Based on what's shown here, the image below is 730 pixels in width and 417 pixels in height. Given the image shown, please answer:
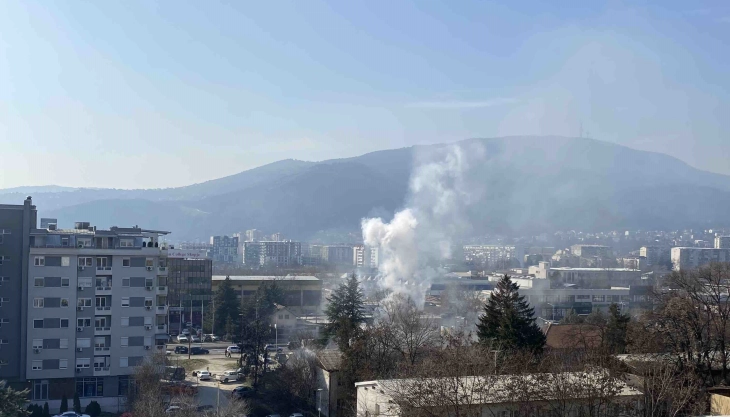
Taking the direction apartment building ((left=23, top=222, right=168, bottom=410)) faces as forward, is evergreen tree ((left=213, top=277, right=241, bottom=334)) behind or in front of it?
behind

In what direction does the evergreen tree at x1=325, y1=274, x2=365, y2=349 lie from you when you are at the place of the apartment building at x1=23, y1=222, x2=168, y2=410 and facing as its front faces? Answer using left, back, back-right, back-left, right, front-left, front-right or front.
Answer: left

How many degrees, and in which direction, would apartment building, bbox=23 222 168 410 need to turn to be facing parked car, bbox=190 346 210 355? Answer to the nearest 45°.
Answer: approximately 135° to its left

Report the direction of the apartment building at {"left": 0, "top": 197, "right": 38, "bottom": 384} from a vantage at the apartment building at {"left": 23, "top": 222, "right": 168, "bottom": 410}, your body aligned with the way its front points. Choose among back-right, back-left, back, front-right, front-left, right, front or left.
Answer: right

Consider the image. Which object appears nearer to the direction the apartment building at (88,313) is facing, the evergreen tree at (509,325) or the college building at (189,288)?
the evergreen tree

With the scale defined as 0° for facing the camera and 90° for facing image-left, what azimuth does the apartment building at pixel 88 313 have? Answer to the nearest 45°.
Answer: approximately 0°

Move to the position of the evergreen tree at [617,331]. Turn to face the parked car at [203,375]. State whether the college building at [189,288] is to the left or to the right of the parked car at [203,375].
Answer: right

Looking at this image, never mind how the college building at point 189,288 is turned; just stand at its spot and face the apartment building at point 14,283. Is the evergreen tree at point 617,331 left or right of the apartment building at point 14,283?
left

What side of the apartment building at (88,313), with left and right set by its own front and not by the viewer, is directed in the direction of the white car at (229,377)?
left
